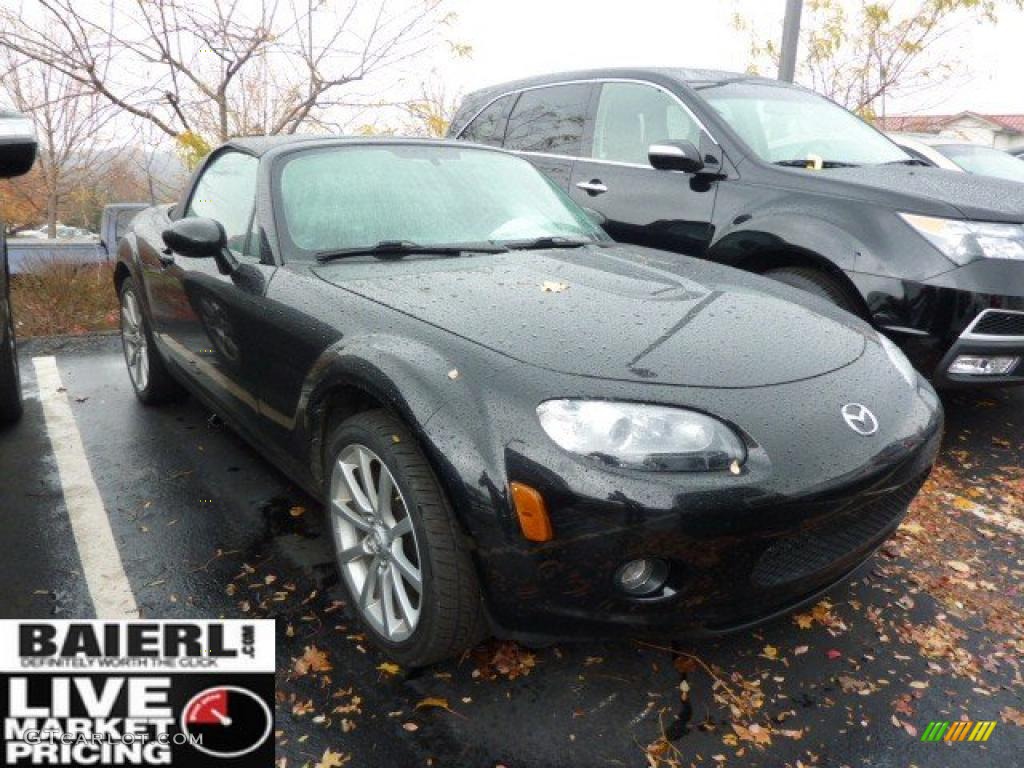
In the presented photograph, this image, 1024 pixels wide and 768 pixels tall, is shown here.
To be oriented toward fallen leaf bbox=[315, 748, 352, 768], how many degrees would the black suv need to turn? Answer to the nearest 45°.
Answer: approximately 45° to its right

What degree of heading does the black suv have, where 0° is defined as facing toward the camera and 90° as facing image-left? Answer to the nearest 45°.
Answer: approximately 315°

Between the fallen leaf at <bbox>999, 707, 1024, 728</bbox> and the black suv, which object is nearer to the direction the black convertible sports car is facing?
the fallen leaf

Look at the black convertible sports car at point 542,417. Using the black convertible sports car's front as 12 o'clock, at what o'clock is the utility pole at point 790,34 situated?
The utility pole is roughly at 8 o'clock from the black convertible sports car.

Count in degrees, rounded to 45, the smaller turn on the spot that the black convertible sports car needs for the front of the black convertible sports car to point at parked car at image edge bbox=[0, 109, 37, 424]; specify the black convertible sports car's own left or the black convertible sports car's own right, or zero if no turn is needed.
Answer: approximately 180°

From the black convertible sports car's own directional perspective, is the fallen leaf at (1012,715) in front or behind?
in front

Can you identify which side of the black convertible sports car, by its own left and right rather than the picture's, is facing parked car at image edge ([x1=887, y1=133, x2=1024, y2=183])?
left

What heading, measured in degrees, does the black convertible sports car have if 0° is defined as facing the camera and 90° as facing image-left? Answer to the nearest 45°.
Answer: approximately 315°
